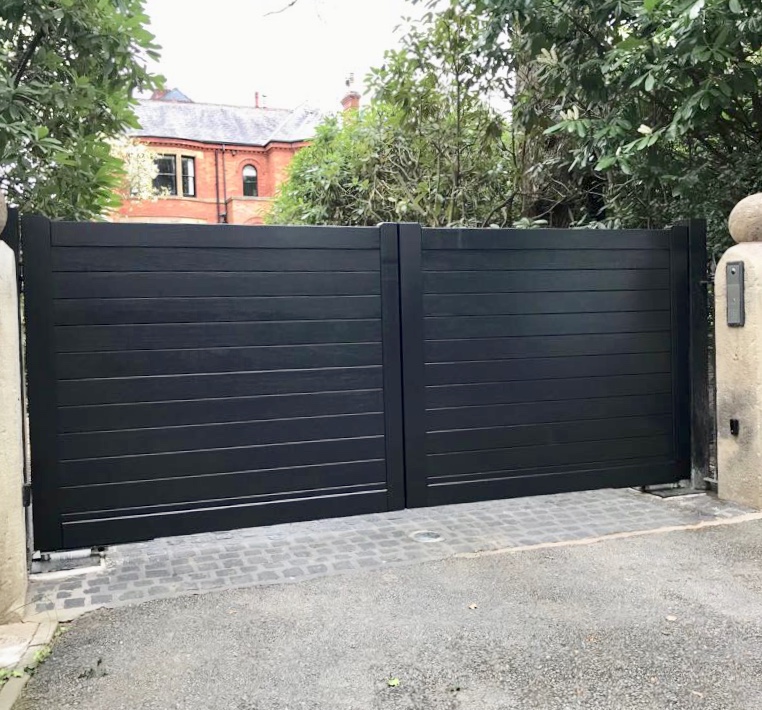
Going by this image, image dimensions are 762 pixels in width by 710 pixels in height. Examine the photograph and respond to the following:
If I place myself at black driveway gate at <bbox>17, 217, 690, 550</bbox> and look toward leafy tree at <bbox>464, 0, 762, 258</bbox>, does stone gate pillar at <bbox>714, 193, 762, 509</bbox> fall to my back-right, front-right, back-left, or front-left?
front-right

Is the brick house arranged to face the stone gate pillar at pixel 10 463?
yes

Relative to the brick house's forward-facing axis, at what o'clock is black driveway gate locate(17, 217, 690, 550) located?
The black driveway gate is roughly at 12 o'clock from the brick house.

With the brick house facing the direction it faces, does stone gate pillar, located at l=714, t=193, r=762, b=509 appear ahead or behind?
ahead

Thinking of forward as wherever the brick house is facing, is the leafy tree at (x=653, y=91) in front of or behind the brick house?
in front

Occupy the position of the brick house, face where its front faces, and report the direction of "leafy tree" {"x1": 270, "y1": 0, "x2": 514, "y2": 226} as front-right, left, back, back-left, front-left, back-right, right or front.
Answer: front

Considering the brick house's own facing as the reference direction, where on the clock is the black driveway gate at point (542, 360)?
The black driveway gate is roughly at 12 o'clock from the brick house.

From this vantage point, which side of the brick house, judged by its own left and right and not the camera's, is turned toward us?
front
